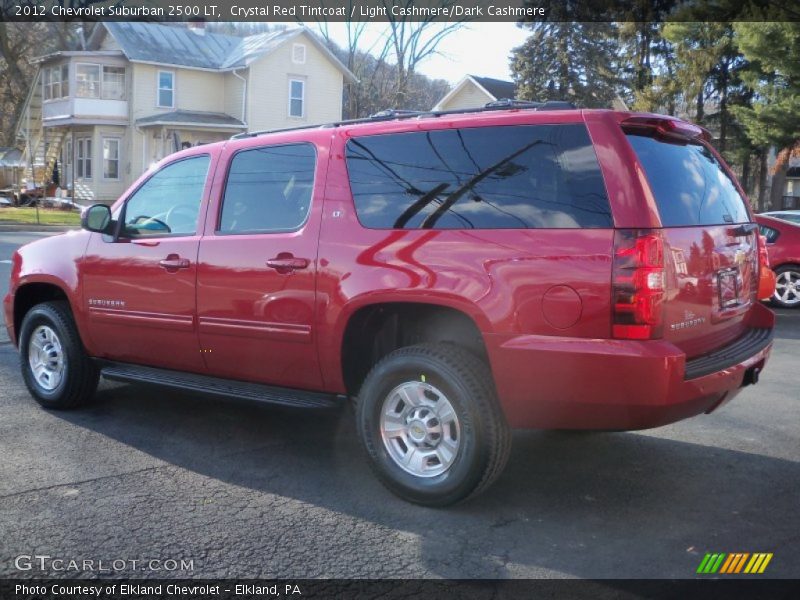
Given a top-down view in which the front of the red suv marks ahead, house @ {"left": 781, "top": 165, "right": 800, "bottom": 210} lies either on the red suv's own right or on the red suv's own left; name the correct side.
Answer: on the red suv's own right

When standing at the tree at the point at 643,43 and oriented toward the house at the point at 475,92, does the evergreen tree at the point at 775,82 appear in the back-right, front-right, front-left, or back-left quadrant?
back-left

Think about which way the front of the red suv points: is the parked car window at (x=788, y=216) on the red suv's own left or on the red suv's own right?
on the red suv's own right

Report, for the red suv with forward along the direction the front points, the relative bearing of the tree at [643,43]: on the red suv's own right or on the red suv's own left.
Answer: on the red suv's own right

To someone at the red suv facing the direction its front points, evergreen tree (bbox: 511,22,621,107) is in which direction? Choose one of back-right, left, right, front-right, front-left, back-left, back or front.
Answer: front-right

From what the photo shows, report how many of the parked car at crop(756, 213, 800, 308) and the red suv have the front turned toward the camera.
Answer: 0

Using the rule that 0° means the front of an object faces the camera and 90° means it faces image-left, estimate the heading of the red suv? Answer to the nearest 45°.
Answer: approximately 135°

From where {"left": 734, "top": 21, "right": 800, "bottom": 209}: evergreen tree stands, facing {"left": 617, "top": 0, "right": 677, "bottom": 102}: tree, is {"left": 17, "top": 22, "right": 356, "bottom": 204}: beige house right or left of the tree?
left
